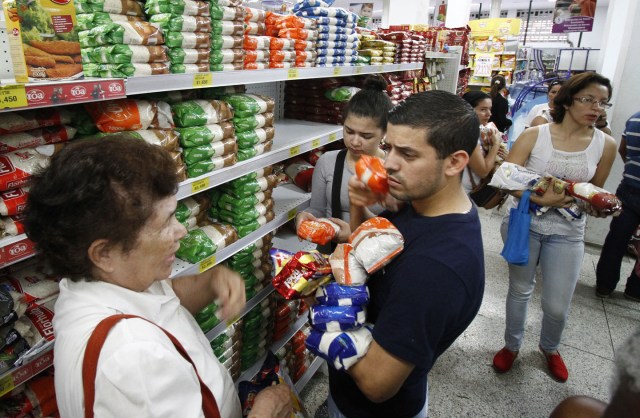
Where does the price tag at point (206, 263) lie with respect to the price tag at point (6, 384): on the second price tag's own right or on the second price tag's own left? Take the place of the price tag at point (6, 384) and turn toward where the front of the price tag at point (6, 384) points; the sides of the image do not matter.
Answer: on the second price tag's own left

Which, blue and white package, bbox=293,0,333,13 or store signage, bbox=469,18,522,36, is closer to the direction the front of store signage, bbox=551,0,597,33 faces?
the blue and white package

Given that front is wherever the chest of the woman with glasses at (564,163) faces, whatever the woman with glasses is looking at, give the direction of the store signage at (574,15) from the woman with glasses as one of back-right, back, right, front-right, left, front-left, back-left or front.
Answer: back

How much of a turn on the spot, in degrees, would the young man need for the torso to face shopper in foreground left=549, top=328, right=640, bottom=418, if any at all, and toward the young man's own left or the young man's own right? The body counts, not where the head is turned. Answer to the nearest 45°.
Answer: approximately 90° to the young man's own left

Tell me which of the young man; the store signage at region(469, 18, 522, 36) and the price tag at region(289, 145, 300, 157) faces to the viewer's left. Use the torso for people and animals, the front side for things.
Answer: the young man

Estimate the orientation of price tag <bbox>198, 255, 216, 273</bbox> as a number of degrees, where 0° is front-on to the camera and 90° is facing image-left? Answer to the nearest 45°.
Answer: approximately 315°

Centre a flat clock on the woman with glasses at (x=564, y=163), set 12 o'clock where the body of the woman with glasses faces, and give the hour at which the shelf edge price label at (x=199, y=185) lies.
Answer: The shelf edge price label is roughly at 1 o'clock from the woman with glasses.

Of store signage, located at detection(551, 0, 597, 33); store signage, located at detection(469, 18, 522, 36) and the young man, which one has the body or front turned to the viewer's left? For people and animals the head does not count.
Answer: the young man

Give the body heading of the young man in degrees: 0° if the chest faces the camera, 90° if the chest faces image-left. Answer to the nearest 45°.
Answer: approximately 90°

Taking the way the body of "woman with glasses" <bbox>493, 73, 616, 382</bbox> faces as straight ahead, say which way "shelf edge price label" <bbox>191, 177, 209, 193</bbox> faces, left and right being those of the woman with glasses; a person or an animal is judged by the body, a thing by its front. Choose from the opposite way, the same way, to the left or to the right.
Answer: to the left
